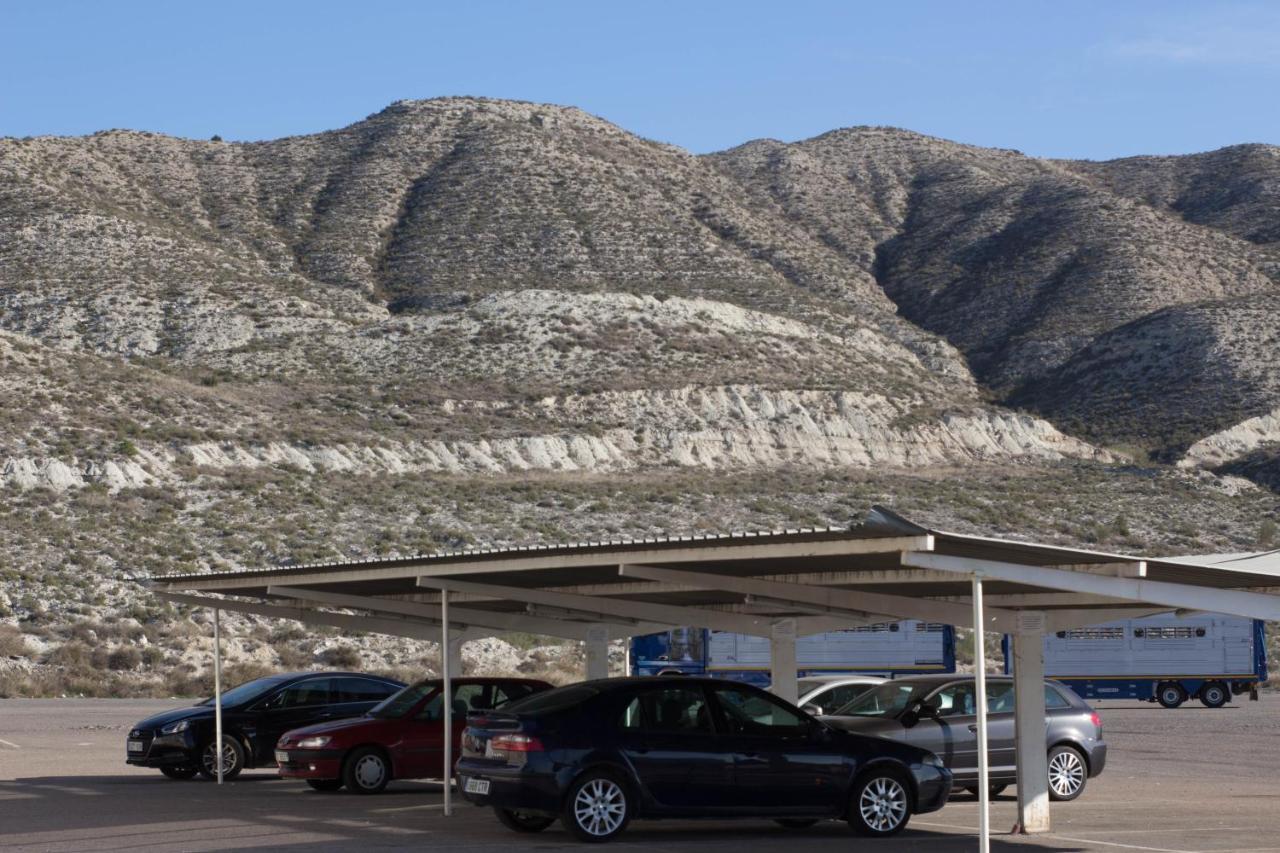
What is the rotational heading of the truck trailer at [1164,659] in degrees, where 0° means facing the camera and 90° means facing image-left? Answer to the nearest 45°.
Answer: approximately 90°

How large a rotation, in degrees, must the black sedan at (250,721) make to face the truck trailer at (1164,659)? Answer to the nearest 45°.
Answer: approximately 180°

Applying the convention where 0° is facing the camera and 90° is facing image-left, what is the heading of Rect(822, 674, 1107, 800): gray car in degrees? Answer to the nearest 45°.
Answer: approximately 45°

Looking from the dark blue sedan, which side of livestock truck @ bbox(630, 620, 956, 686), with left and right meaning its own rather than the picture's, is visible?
left

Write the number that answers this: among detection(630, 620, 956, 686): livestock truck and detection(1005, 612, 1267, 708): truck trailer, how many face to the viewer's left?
2

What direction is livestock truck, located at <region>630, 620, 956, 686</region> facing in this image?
to the viewer's left
